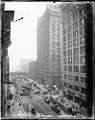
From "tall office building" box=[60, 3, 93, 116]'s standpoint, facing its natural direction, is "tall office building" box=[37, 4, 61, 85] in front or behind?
in front
